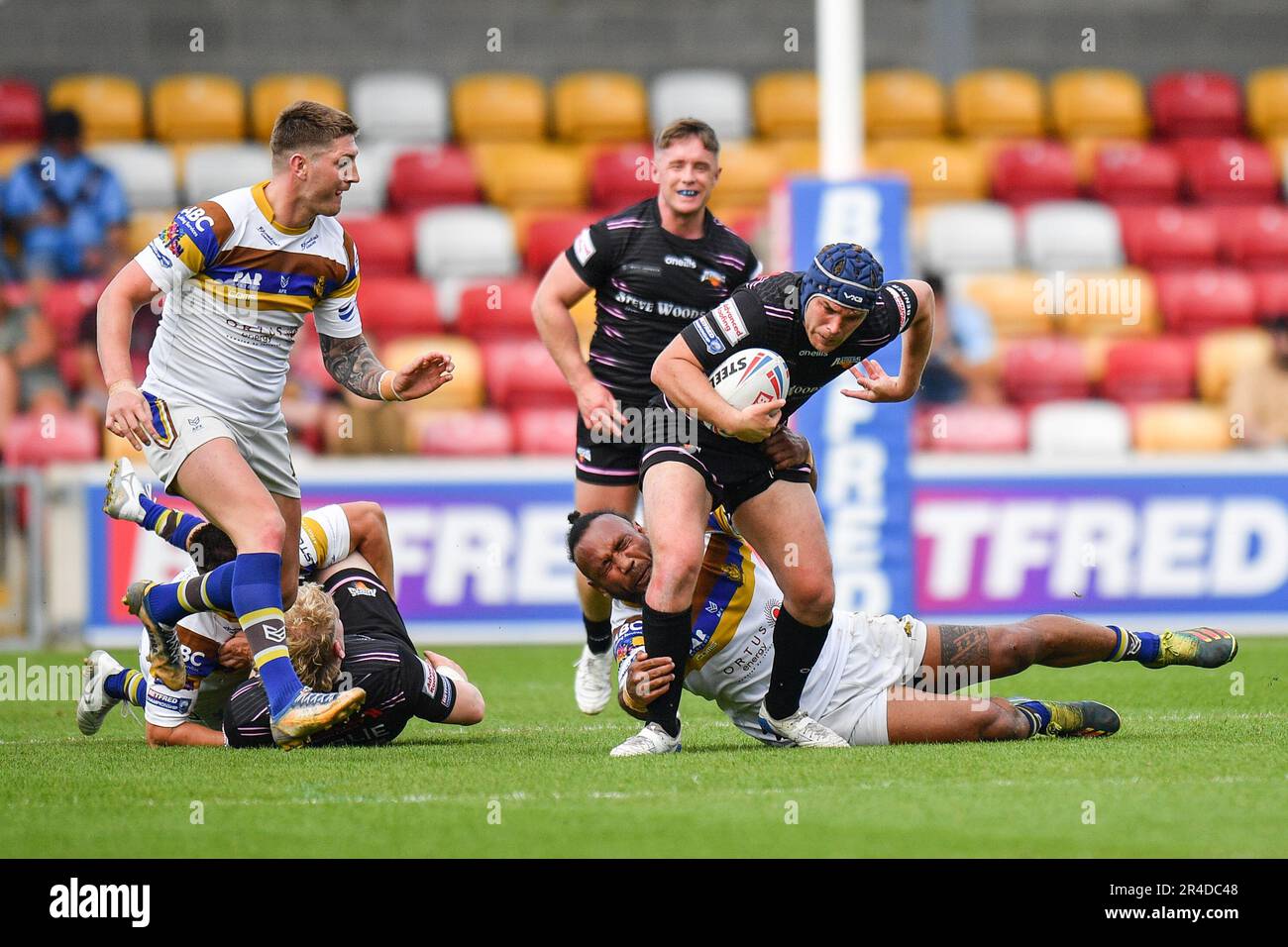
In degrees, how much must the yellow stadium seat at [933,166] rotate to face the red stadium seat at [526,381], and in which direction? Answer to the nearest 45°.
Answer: approximately 45° to its right

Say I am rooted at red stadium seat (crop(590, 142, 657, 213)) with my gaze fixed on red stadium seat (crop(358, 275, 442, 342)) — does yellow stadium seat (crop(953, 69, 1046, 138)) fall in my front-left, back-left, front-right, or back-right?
back-left

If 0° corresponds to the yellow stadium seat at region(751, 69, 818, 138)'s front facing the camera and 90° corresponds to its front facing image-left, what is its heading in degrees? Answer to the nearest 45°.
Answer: approximately 0°

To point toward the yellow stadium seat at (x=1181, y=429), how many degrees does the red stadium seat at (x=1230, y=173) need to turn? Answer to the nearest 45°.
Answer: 0° — it already faces it

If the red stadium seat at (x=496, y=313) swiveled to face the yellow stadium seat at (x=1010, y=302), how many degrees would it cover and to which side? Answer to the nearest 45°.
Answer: approximately 90° to its left
